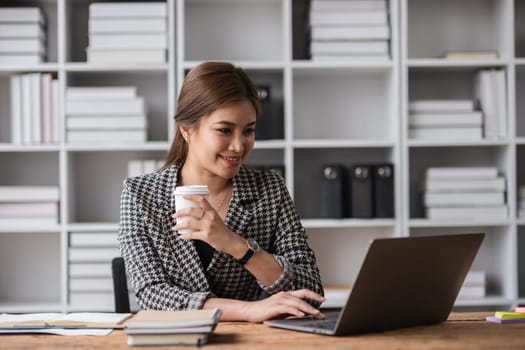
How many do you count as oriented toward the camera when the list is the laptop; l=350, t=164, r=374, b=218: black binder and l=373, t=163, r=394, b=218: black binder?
2

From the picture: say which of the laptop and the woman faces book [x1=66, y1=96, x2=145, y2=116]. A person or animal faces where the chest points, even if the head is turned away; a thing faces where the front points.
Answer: the laptop

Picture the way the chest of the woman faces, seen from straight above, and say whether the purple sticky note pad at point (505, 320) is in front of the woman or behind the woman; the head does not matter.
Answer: in front

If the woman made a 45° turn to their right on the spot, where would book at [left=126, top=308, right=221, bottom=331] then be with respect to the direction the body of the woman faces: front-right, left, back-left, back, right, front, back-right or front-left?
front

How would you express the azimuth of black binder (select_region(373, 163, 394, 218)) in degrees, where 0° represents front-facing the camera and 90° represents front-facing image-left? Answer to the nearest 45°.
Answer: approximately 0°

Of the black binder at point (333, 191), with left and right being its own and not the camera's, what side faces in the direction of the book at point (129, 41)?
right

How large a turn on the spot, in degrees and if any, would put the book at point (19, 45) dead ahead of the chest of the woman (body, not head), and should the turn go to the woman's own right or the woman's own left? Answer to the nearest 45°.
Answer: approximately 180°

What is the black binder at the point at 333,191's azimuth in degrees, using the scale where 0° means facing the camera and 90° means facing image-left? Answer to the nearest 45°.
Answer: approximately 0°

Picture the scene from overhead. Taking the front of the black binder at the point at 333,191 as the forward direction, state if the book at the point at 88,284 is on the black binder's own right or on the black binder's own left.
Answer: on the black binder's own right

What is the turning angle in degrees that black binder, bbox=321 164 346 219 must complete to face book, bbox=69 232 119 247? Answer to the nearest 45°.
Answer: approximately 90° to its right

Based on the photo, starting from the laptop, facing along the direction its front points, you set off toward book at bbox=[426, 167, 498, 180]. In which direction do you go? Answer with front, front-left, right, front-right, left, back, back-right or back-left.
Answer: front-right

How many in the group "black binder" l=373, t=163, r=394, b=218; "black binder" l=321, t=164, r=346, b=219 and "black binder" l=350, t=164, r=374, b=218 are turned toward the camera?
3

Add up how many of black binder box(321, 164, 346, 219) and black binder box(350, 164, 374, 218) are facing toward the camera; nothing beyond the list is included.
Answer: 2
